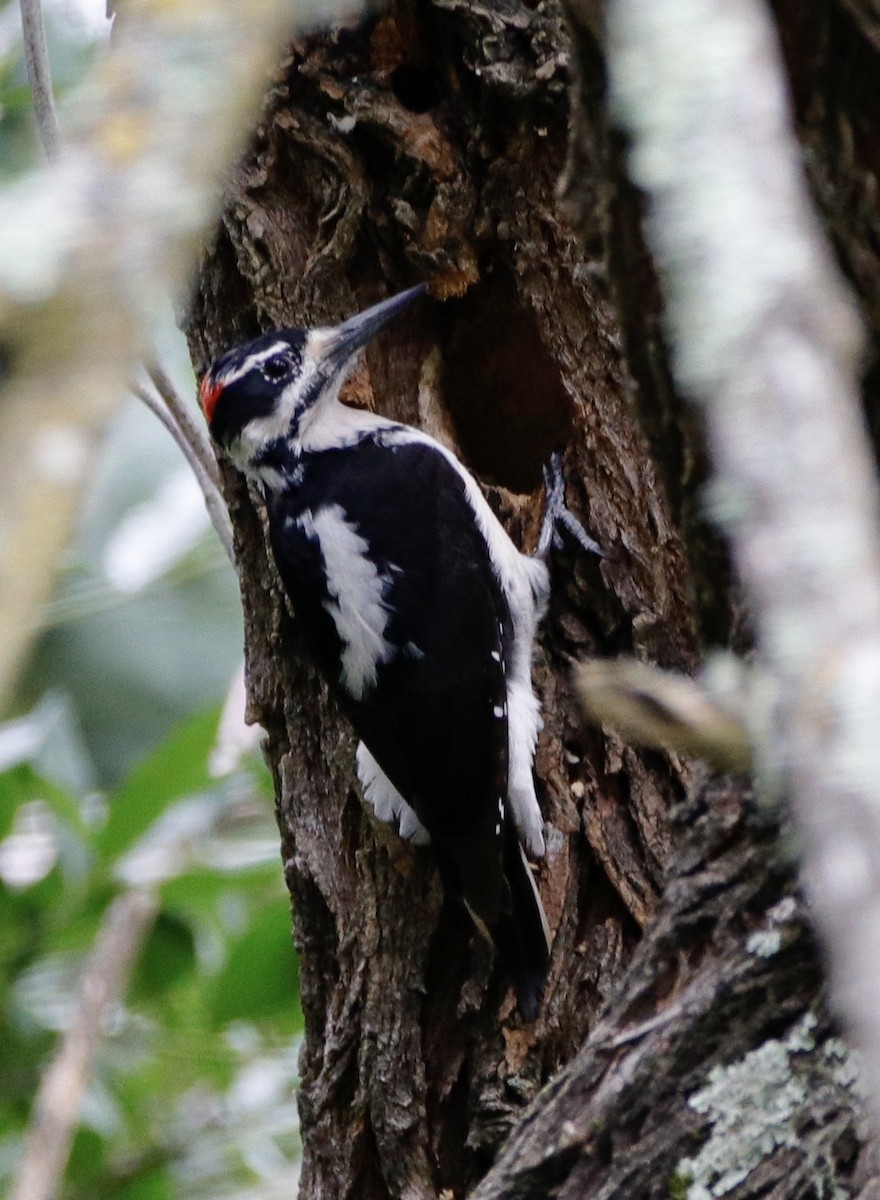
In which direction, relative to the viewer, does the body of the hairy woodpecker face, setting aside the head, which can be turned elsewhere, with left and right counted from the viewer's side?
facing away from the viewer and to the right of the viewer

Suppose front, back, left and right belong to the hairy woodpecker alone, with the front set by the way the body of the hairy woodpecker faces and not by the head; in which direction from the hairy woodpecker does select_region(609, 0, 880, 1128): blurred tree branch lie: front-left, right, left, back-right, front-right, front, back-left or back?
back-right

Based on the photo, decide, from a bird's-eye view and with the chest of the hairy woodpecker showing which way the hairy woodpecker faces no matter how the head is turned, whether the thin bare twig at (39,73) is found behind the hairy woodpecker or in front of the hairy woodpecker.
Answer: behind
